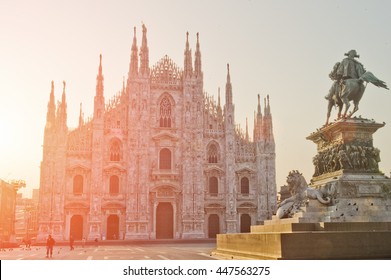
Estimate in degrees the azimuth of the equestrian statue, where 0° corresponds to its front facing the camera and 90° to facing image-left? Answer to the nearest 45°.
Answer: approximately 135°
